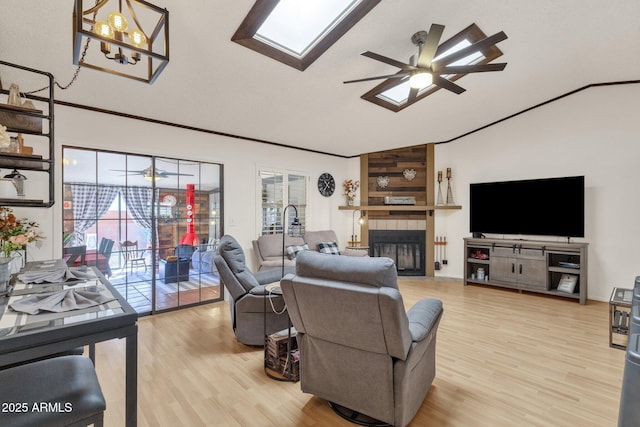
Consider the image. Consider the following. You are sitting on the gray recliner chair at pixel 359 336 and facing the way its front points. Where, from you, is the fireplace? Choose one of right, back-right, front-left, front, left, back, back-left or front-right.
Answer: front-left

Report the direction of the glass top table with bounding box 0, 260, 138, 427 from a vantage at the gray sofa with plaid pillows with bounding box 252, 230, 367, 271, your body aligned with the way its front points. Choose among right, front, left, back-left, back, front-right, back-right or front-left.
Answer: front-right

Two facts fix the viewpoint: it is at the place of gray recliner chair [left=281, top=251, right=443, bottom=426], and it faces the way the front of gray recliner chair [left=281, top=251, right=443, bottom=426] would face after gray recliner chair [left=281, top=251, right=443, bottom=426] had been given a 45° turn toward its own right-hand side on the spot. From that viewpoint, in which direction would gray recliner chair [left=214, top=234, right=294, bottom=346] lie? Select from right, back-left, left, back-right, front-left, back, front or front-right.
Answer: back-left

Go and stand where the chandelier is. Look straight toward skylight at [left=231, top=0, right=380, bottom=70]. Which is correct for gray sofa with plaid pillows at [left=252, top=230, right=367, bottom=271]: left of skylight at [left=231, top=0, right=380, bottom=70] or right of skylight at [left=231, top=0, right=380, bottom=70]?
left

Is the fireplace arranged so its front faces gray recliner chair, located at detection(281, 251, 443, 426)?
yes

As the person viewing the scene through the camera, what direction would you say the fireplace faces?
facing the viewer

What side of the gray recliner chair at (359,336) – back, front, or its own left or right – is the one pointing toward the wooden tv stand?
front

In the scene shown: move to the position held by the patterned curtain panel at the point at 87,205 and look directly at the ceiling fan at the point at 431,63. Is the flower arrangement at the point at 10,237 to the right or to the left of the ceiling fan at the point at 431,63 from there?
right

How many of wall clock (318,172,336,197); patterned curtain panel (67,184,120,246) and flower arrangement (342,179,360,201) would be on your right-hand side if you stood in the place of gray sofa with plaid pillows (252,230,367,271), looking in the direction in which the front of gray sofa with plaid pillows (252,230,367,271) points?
1

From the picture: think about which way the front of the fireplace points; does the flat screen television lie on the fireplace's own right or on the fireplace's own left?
on the fireplace's own left

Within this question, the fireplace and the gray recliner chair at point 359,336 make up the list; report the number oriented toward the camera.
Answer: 1

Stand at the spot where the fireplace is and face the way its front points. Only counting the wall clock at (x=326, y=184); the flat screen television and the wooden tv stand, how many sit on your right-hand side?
1

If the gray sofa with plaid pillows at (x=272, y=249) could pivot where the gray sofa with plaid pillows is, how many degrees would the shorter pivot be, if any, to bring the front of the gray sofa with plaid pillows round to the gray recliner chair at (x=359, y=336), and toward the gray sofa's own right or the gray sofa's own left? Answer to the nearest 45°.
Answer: approximately 45° to the gray sofa's own right

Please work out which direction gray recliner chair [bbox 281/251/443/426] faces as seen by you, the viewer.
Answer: facing away from the viewer and to the right of the viewer

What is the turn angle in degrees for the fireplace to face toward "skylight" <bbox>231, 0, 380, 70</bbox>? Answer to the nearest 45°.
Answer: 0° — it already faces it

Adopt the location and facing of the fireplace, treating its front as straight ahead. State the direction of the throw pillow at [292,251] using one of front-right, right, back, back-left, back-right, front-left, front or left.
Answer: front-right

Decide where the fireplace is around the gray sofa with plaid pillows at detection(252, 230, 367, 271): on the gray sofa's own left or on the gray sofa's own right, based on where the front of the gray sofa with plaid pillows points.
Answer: on the gray sofa's own left
